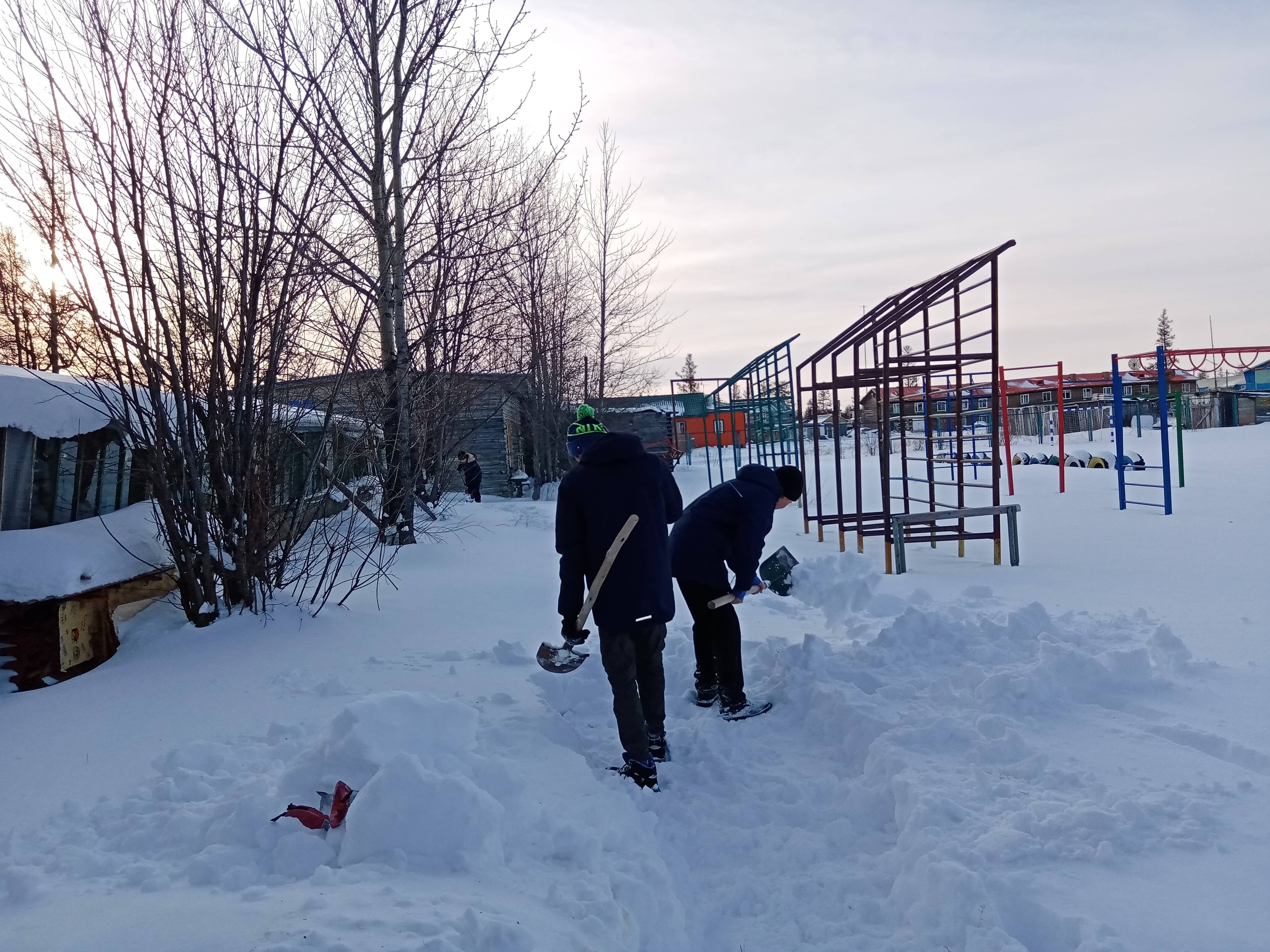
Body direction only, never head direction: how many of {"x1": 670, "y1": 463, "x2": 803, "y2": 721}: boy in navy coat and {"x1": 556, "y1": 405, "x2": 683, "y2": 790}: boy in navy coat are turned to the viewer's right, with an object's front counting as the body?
1

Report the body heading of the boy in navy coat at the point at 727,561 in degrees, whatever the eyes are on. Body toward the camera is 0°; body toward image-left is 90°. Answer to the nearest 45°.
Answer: approximately 270°

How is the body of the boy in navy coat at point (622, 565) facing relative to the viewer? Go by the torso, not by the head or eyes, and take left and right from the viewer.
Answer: facing away from the viewer and to the left of the viewer

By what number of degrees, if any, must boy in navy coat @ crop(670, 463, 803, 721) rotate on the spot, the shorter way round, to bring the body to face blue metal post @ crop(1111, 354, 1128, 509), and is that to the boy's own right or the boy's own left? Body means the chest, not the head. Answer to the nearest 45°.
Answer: approximately 45° to the boy's own left

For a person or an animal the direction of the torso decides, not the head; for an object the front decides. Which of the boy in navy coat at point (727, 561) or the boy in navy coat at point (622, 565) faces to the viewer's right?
the boy in navy coat at point (727, 561)

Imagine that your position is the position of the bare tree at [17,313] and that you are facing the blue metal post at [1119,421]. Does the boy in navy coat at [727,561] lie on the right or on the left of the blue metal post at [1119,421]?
right

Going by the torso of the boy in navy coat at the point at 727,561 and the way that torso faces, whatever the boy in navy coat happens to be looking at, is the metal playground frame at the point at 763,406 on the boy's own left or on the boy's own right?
on the boy's own left

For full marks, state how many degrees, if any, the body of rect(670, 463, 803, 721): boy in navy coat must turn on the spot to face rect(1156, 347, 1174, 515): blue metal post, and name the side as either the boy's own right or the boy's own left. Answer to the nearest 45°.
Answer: approximately 45° to the boy's own left
